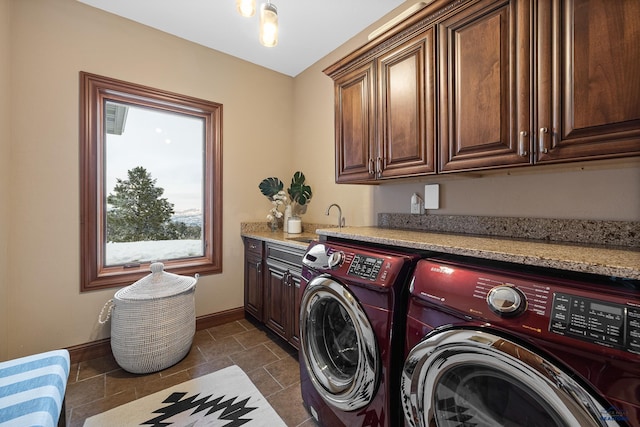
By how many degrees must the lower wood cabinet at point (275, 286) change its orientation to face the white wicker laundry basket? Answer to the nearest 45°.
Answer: approximately 45° to its right

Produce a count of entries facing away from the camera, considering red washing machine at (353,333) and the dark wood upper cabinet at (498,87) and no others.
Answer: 0

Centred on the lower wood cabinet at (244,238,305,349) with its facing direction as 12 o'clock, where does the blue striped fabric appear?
The blue striped fabric is roughly at 12 o'clock from the lower wood cabinet.

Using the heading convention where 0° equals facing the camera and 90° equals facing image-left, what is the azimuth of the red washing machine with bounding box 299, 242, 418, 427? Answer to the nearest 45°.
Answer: approximately 45°

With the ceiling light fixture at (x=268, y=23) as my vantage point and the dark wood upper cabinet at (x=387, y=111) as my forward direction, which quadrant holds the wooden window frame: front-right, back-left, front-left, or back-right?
back-left

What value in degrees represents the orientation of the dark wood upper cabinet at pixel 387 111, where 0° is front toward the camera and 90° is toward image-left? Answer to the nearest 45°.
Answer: approximately 45°

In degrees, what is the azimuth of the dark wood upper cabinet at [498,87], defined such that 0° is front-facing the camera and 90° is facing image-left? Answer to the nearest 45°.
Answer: approximately 45°

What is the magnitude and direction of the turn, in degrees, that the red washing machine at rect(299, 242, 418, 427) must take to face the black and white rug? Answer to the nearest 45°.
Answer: approximately 45° to its right

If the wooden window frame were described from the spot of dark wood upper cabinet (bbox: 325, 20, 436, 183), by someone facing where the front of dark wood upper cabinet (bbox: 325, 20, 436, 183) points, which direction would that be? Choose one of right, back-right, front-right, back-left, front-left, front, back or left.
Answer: front-right

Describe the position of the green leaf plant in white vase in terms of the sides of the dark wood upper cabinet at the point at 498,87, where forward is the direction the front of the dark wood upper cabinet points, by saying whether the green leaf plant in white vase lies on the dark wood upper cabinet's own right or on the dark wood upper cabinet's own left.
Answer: on the dark wood upper cabinet's own right
